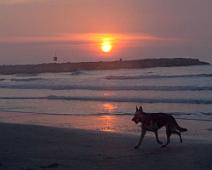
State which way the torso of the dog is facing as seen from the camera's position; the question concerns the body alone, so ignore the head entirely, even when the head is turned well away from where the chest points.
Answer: to the viewer's left
